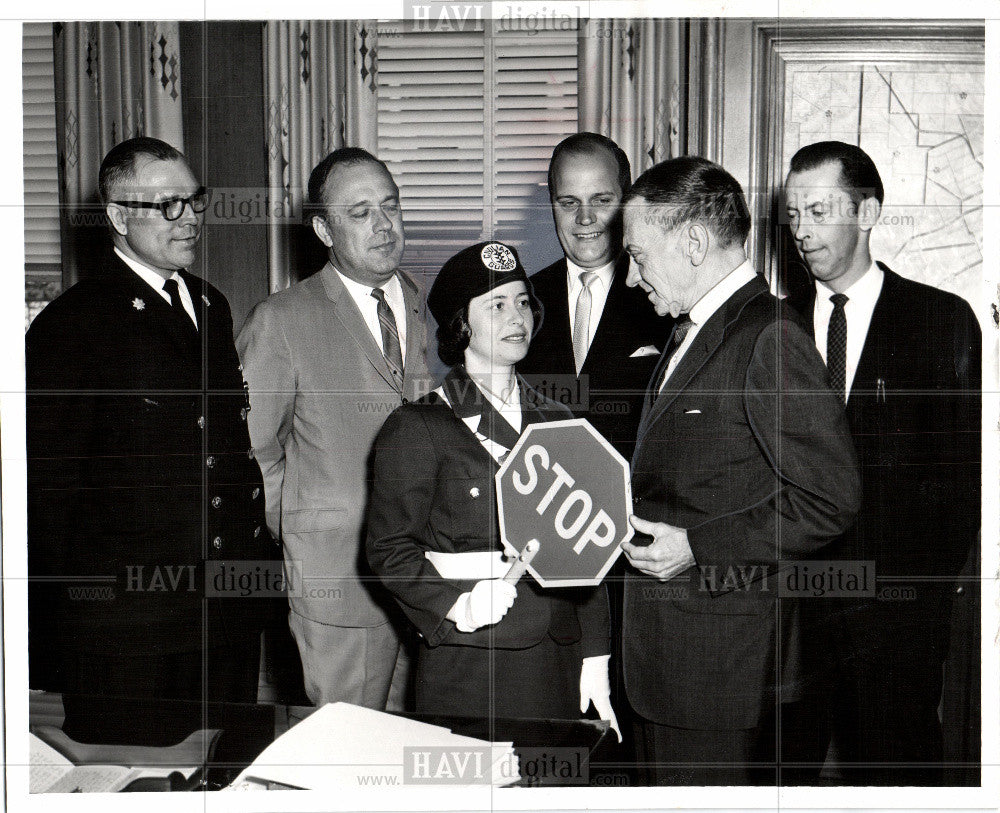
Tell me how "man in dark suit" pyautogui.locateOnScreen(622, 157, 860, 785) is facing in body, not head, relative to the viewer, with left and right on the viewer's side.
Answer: facing to the left of the viewer

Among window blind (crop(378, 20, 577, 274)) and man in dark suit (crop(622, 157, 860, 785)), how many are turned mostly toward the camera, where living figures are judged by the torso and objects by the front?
1

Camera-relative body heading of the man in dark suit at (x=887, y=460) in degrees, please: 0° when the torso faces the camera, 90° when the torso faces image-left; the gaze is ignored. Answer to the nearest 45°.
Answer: approximately 45°

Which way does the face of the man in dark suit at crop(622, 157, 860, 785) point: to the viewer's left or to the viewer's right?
to the viewer's left

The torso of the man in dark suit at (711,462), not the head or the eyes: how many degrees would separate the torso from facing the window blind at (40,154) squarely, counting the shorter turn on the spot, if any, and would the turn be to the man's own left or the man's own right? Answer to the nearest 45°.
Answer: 0° — they already face it

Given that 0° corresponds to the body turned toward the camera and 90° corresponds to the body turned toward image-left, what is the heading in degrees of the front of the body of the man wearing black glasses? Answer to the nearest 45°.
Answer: approximately 315°

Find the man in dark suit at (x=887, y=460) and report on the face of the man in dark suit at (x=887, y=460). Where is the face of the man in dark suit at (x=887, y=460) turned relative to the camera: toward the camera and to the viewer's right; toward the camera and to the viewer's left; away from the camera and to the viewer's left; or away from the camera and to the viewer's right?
toward the camera and to the viewer's left

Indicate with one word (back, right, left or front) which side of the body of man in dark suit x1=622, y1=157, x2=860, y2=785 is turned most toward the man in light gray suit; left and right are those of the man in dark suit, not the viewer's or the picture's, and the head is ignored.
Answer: front

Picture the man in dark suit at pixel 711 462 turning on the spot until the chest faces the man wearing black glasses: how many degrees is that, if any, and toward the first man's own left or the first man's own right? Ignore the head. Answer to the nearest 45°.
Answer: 0° — they already face them

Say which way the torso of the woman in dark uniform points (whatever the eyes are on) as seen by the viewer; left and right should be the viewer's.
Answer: facing the viewer and to the right of the viewer

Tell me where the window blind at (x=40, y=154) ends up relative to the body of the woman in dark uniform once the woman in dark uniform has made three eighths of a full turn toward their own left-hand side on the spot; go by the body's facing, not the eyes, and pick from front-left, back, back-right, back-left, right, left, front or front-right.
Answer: left
